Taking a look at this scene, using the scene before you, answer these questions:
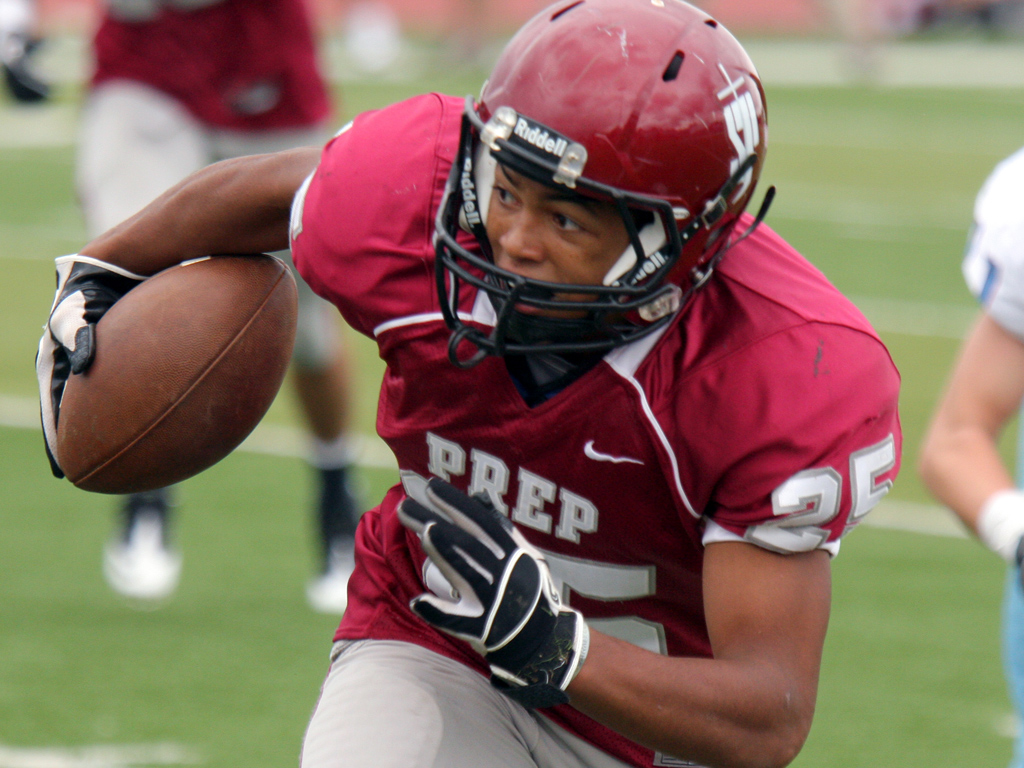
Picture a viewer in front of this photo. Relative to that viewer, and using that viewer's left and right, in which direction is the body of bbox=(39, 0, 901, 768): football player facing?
facing the viewer and to the left of the viewer

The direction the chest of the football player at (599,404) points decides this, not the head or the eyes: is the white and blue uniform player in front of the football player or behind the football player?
behind
